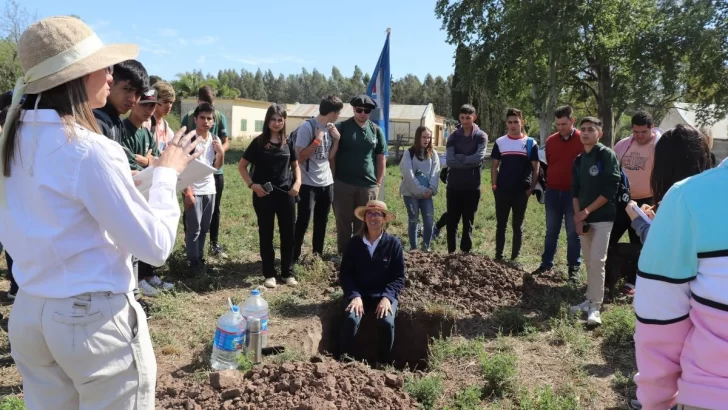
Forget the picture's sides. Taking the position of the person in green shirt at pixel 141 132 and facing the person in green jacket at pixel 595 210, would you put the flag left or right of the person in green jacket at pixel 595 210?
left

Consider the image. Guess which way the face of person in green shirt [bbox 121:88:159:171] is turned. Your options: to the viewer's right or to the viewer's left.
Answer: to the viewer's right

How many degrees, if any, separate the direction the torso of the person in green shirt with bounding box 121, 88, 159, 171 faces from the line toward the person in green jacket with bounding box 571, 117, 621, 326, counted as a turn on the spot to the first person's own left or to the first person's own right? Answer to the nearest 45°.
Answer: approximately 45° to the first person's own left

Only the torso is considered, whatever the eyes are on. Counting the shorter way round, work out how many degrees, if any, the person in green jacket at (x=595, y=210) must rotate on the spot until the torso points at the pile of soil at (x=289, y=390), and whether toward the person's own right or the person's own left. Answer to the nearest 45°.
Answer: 0° — they already face it

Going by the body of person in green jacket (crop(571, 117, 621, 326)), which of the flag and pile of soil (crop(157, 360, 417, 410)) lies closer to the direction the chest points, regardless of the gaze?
the pile of soil

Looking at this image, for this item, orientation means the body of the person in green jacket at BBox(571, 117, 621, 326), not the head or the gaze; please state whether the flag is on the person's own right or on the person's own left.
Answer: on the person's own right

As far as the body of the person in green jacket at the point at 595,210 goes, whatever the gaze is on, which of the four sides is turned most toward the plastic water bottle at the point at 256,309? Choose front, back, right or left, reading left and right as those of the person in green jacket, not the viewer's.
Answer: front

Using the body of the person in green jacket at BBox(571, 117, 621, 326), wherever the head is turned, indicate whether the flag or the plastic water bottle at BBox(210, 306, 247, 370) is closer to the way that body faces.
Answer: the plastic water bottle

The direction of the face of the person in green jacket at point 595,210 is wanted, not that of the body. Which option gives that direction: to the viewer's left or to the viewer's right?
to the viewer's left

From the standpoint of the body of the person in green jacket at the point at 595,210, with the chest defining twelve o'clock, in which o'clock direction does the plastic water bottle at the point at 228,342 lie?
The plastic water bottle is roughly at 12 o'clock from the person in green jacket.
